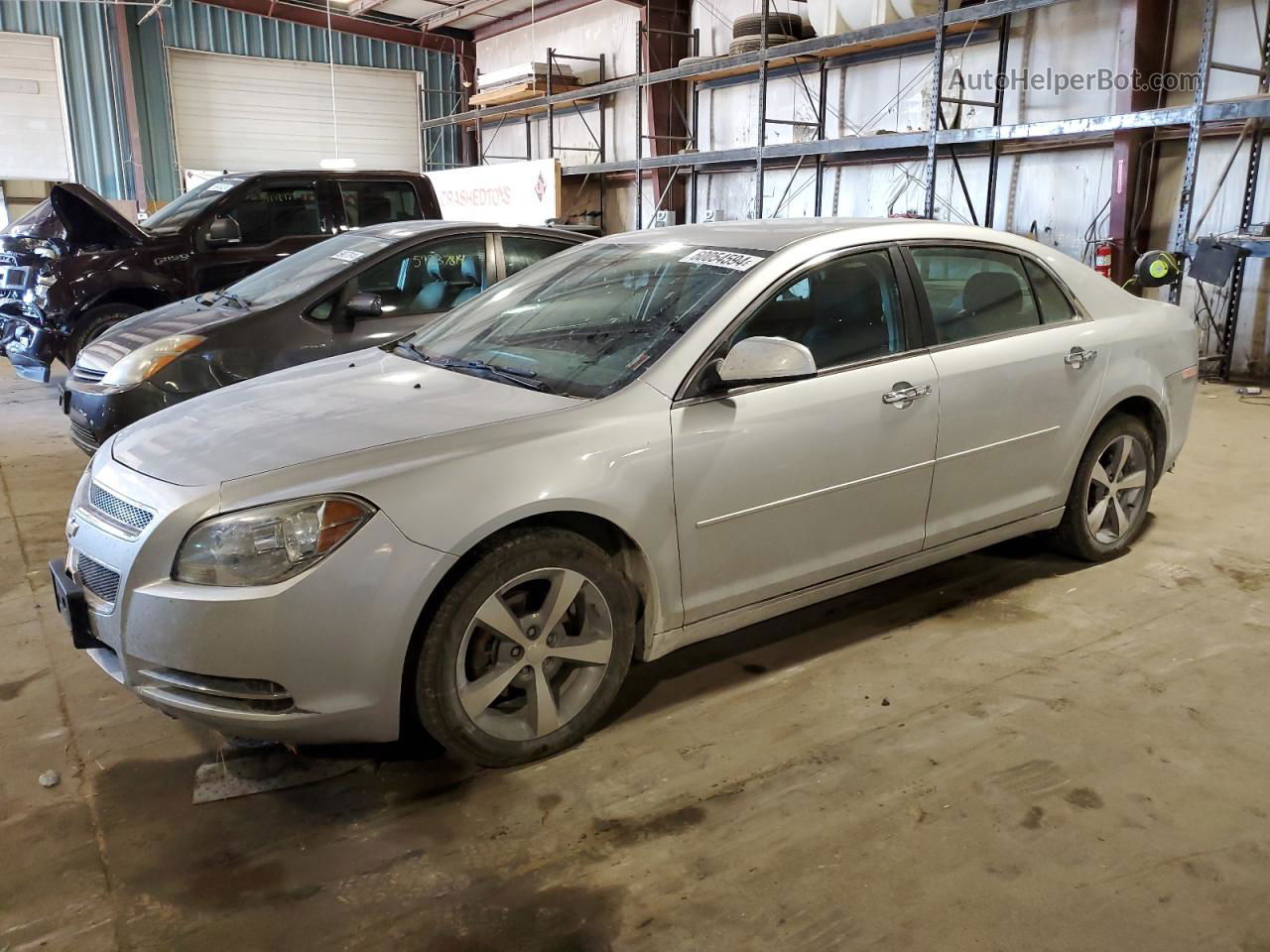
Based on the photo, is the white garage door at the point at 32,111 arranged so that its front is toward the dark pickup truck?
yes

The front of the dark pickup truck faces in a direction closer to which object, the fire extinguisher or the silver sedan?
the silver sedan

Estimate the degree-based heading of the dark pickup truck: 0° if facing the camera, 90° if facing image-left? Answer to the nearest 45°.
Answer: approximately 45°

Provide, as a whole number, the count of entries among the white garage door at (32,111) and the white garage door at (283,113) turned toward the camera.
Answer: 2

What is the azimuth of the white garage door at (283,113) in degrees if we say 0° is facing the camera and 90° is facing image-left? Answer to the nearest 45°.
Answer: approximately 0°

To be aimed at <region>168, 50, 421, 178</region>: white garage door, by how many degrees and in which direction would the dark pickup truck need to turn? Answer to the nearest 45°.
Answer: approximately 135° to its right

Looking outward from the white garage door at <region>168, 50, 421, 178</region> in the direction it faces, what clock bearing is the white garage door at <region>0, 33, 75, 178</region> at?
the white garage door at <region>0, 33, 75, 178</region> is roughly at 2 o'clock from the white garage door at <region>168, 50, 421, 178</region>.

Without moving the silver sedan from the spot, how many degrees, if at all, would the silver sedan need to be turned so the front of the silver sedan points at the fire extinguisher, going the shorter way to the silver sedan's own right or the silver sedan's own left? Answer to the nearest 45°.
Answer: approximately 180°

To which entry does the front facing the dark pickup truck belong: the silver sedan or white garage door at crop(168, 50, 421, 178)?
the white garage door

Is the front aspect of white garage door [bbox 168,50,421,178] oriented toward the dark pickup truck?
yes

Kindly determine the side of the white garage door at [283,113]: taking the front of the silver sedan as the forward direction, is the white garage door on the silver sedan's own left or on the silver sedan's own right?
on the silver sedan's own right

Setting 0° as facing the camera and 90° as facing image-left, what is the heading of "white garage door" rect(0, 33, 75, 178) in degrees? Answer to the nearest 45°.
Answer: approximately 0°

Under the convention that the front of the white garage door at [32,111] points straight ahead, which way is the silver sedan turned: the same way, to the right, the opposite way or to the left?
to the right
